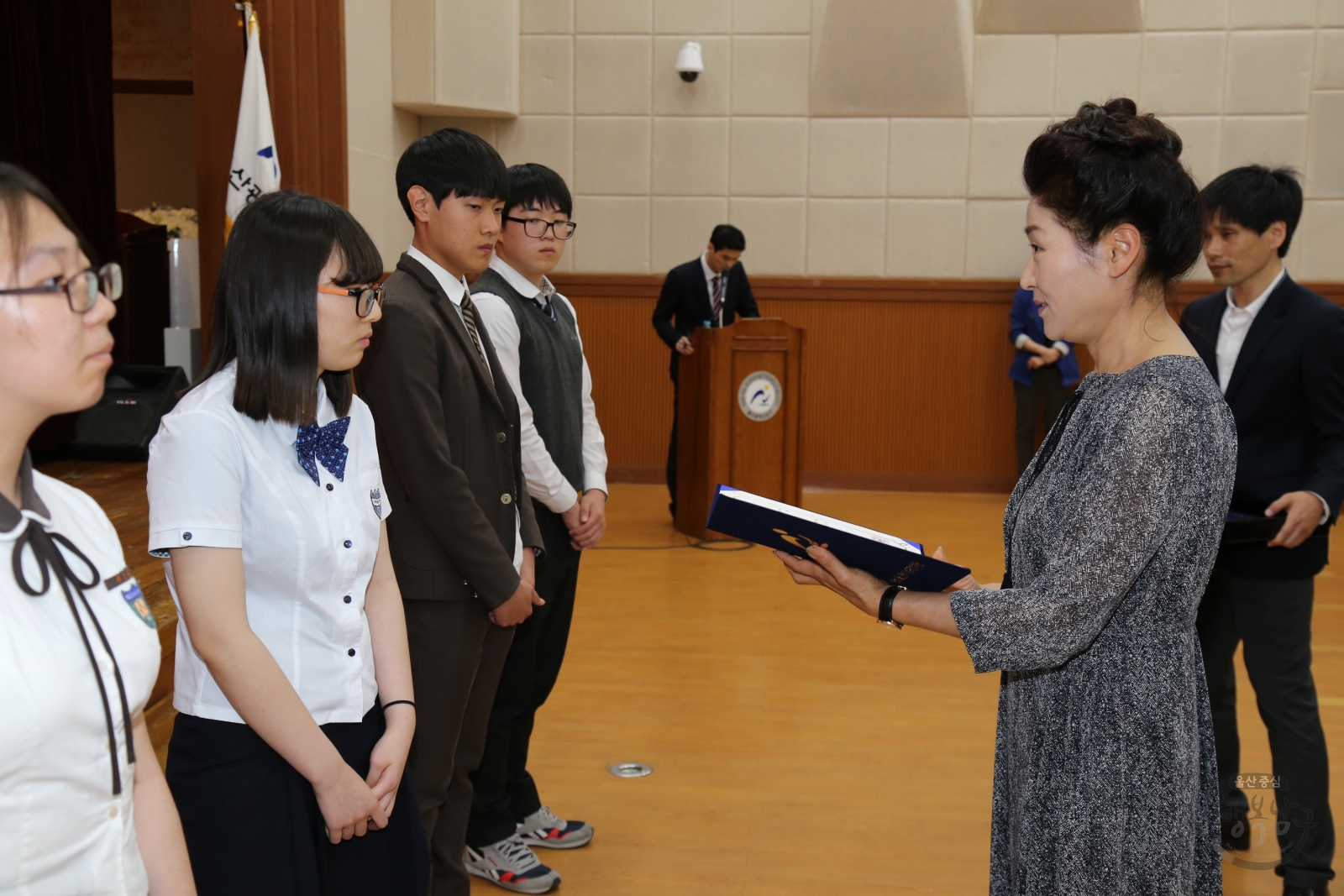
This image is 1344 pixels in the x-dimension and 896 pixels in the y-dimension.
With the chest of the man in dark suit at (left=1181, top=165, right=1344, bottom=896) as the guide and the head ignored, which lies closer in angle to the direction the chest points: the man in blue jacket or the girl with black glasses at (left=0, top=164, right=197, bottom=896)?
the girl with black glasses

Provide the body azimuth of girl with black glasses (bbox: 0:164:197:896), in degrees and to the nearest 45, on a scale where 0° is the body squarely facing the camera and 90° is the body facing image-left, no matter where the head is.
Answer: approximately 315°

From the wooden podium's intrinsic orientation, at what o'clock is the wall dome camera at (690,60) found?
The wall dome camera is roughly at 7 o'clock from the wooden podium.

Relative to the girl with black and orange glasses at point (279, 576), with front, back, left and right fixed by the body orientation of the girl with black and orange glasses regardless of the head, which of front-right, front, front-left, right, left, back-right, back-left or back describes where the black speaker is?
back-left

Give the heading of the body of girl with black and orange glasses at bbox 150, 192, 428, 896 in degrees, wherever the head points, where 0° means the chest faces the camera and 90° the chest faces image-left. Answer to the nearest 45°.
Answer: approximately 315°

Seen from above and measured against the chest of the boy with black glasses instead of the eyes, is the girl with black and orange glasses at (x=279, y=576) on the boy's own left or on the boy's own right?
on the boy's own right

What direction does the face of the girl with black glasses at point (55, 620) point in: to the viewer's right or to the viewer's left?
to the viewer's right

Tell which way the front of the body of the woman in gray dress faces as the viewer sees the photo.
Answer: to the viewer's left

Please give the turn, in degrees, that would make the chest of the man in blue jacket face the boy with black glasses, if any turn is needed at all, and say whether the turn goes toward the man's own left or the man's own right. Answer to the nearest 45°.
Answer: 0° — they already face them

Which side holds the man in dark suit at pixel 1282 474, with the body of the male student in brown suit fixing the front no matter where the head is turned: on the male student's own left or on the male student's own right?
on the male student's own left
